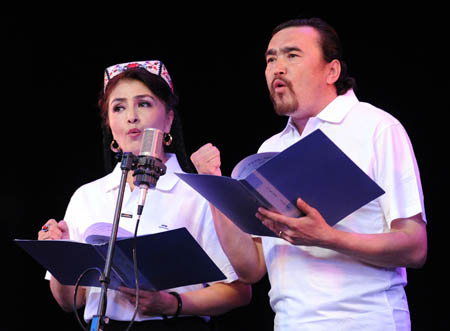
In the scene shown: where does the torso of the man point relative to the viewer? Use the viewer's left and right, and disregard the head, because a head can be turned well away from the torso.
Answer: facing the viewer and to the left of the viewer

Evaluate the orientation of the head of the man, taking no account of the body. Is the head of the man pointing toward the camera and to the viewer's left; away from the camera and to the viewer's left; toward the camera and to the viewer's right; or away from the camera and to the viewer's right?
toward the camera and to the viewer's left

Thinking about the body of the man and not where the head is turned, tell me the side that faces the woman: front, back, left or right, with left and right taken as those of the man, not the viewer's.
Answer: right

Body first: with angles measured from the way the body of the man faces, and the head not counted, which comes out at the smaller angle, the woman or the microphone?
the microphone

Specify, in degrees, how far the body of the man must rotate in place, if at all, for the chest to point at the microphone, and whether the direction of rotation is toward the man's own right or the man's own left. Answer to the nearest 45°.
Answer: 0° — they already face it
